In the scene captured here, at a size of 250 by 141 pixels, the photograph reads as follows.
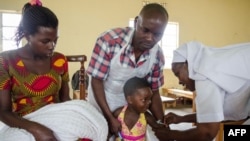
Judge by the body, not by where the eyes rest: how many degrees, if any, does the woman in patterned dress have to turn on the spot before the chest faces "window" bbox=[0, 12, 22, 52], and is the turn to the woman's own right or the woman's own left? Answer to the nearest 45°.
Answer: approximately 135° to the woman's own left

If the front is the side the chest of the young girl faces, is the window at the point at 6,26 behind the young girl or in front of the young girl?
behind

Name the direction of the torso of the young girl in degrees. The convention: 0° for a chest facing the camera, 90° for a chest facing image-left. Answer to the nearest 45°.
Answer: approximately 315°

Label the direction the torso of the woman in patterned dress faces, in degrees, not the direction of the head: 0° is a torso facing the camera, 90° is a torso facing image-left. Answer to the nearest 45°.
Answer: approximately 315°

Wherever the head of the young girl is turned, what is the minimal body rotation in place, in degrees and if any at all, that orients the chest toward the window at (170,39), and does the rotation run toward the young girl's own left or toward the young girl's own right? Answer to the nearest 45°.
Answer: approximately 135° to the young girl's own left

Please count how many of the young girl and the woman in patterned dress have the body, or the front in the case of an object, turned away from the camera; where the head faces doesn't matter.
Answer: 0

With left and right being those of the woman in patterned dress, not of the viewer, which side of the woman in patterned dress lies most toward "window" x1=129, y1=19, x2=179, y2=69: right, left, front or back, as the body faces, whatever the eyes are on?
left
